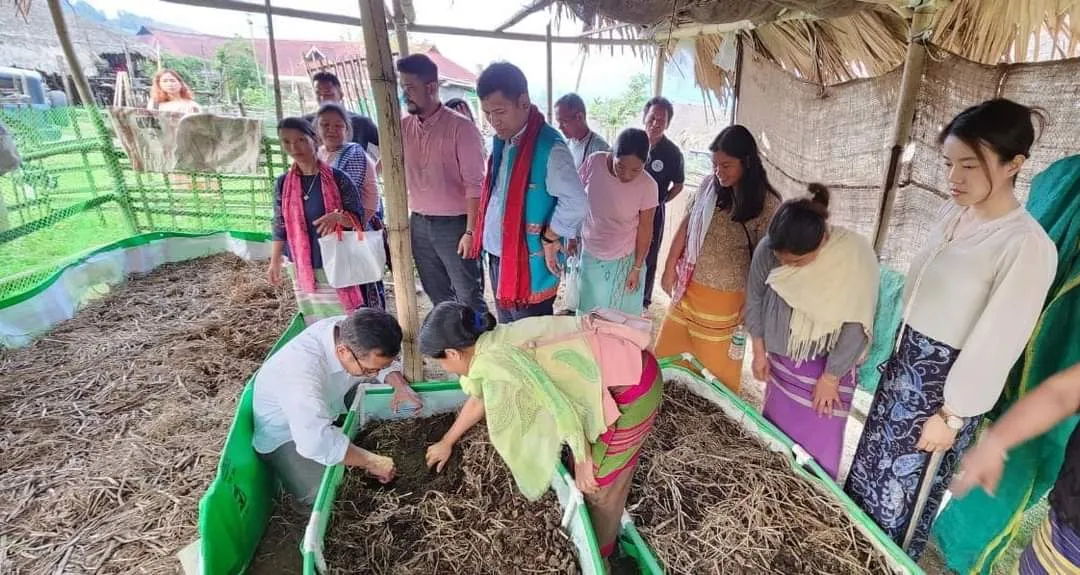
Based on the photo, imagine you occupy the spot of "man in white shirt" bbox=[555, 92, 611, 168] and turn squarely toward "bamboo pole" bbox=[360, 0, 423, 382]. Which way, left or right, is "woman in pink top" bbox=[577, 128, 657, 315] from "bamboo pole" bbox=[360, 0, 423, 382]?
left

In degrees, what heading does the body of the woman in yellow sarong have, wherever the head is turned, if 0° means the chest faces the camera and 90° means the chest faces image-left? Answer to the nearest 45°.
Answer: approximately 45°
